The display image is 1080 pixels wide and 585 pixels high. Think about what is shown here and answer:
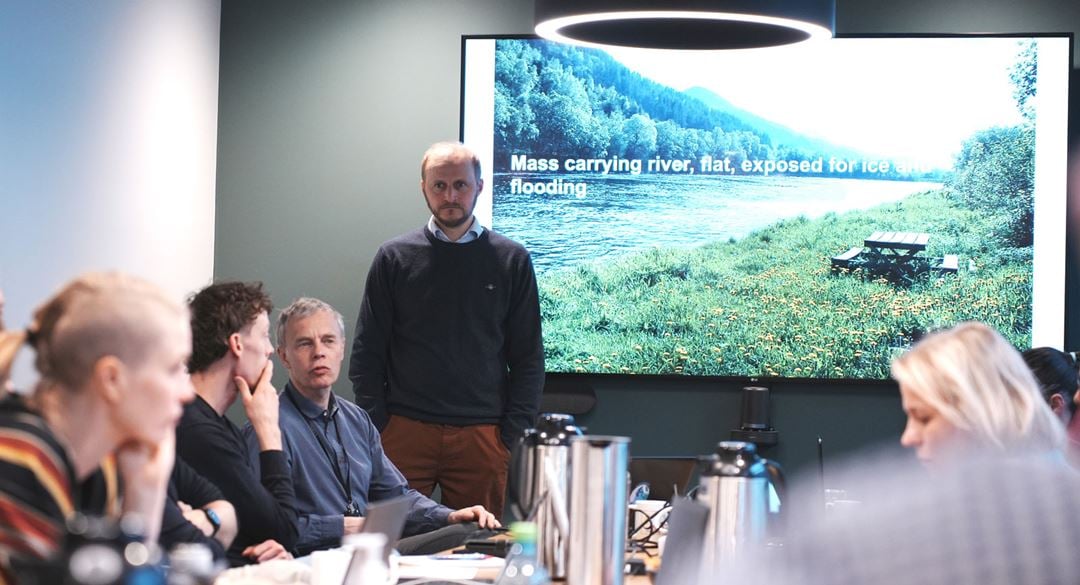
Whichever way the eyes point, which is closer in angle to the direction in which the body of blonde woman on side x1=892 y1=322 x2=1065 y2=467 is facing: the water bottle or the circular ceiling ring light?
the water bottle

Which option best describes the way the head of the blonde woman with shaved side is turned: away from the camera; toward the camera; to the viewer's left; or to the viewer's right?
to the viewer's right

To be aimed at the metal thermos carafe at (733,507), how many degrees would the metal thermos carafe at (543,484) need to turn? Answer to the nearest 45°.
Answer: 0° — it already faces it

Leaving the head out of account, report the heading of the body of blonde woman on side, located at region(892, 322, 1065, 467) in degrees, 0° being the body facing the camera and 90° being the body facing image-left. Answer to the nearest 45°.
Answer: approximately 90°

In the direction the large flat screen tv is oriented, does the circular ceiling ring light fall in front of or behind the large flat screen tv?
in front

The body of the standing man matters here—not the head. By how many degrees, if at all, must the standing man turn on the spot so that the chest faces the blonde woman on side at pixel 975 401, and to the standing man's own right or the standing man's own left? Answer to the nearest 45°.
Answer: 0° — they already face them

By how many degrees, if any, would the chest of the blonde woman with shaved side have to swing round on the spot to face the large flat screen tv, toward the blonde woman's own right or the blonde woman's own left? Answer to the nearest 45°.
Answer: approximately 45° to the blonde woman's own left

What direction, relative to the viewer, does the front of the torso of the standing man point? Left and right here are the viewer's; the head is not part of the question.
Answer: facing the viewer

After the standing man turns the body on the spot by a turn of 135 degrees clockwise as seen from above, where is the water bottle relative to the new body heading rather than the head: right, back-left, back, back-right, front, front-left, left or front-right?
back-left

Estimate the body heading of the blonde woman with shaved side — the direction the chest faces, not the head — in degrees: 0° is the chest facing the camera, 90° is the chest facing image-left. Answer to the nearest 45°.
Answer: approximately 270°
